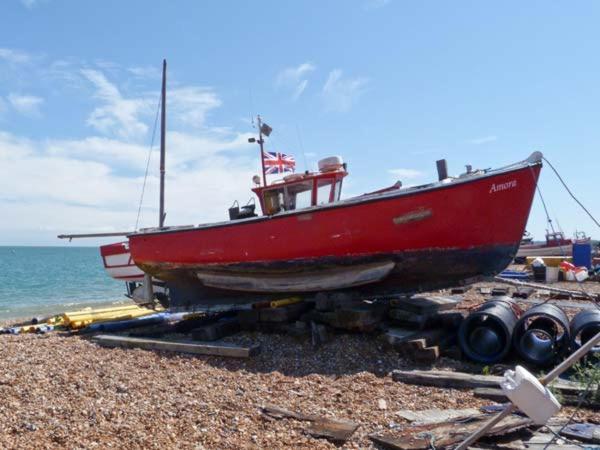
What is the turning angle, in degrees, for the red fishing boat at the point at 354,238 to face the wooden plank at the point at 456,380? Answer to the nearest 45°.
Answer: approximately 90° to its right

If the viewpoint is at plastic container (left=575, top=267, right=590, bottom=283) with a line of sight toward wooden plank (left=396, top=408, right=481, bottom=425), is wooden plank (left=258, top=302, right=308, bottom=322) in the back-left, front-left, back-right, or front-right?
front-right

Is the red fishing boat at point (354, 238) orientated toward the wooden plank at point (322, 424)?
no

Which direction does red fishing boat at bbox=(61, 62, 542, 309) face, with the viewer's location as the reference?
facing to the right of the viewer

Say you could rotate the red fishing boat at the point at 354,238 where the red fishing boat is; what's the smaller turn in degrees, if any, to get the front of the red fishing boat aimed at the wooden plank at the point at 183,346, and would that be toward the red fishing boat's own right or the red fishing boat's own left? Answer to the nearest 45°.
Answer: approximately 180°

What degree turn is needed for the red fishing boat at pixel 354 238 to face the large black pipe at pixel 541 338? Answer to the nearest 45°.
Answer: approximately 45° to its right

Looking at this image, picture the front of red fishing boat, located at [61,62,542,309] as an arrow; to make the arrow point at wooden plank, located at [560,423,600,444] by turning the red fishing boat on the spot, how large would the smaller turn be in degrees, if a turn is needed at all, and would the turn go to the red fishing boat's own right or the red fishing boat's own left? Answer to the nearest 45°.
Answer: approximately 90° to the red fishing boat's own right

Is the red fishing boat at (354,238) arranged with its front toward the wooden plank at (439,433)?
no

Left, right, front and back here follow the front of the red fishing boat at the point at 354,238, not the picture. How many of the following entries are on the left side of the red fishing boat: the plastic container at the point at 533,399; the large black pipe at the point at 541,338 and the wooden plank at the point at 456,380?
0

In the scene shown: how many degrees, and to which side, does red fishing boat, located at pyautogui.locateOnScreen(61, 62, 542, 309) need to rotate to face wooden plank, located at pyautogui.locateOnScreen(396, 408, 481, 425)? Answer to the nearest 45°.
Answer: approximately 90° to its right

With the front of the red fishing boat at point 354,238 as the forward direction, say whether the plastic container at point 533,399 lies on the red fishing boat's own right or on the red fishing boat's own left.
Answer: on the red fishing boat's own right

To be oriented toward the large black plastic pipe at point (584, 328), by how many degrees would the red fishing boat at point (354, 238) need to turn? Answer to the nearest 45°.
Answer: approximately 45° to its right

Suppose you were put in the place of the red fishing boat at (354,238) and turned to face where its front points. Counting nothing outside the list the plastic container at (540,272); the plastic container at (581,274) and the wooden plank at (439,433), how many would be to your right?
1

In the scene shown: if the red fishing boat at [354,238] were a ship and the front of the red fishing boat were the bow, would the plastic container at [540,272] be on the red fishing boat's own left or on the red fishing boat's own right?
on the red fishing boat's own left

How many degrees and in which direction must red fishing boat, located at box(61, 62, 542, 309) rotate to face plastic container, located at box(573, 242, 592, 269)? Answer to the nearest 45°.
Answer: approximately 45° to its left
